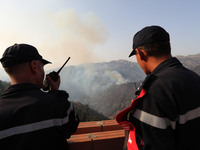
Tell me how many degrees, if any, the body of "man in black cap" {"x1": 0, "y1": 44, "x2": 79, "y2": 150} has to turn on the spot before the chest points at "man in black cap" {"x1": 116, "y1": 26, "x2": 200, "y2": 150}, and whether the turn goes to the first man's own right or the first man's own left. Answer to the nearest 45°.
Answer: approximately 90° to the first man's own right

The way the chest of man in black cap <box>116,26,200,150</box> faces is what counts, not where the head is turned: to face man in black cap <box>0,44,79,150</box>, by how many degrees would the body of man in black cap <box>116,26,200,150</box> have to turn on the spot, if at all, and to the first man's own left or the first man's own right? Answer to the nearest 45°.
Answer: approximately 45° to the first man's own left

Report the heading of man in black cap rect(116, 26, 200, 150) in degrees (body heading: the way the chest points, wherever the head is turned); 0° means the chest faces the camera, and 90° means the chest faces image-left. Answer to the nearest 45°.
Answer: approximately 135°

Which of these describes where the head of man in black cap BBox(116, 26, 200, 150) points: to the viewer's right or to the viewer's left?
to the viewer's left

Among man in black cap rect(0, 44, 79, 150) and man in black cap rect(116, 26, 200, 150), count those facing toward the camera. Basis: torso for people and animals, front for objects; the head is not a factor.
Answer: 0

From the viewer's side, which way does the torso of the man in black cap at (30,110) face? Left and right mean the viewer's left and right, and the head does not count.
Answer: facing away from the viewer and to the right of the viewer

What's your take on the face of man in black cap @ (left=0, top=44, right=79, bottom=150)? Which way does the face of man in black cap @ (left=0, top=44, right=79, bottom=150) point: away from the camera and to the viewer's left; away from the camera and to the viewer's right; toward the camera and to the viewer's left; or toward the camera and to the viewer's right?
away from the camera and to the viewer's right
